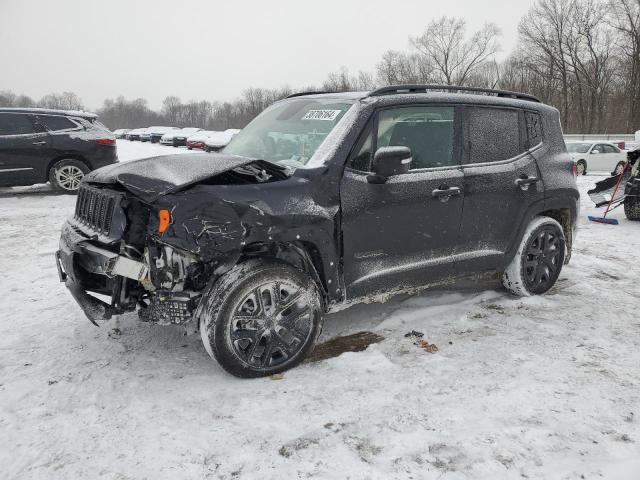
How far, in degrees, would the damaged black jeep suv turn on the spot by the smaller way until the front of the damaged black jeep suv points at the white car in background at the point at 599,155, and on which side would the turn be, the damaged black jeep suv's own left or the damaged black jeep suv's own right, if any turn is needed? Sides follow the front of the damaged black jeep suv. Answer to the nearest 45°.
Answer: approximately 180°

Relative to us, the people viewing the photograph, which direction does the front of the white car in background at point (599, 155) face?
facing the viewer and to the left of the viewer

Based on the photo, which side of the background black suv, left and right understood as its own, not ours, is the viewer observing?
left

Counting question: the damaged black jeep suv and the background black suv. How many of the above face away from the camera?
0

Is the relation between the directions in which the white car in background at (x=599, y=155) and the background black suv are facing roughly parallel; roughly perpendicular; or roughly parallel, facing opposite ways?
roughly parallel

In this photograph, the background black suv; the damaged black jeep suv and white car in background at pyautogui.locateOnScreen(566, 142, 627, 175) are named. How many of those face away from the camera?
0

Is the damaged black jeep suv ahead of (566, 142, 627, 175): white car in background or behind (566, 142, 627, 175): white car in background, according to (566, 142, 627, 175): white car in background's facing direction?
ahead

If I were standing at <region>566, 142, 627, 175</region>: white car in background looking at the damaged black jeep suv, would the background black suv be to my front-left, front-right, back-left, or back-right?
front-right

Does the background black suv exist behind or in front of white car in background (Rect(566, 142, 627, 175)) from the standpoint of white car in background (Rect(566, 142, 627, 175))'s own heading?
in front

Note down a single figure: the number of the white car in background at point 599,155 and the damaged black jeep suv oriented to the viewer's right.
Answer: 0

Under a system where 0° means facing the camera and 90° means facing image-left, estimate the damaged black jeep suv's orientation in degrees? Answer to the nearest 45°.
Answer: approximately 45°
